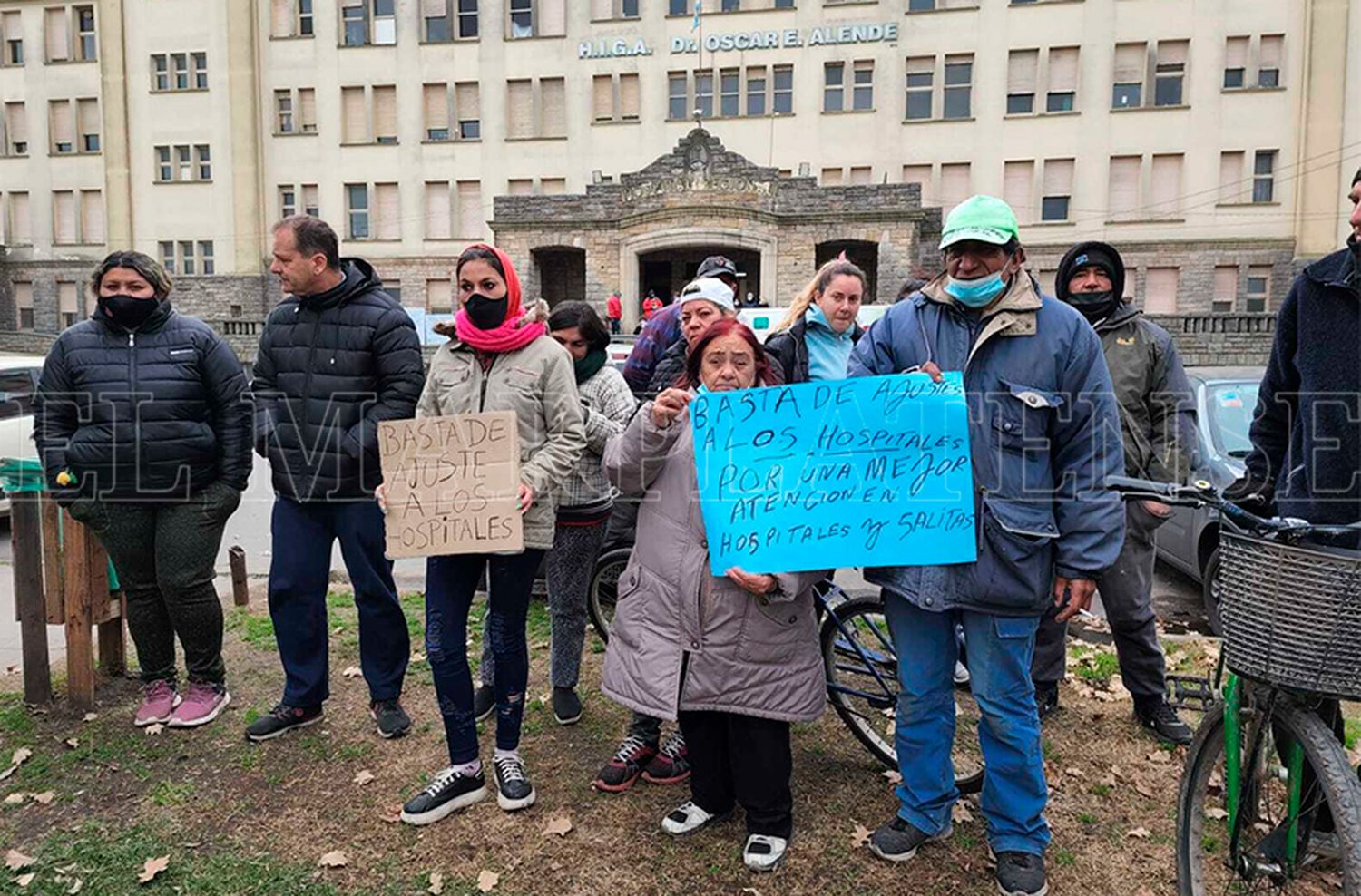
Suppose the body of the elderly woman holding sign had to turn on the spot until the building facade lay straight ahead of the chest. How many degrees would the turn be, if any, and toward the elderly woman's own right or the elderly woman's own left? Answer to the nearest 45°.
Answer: approximately 180°

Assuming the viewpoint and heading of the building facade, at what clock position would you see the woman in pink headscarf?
The woman in pink headscarf is roughly at 12 o'clock from the building facade.

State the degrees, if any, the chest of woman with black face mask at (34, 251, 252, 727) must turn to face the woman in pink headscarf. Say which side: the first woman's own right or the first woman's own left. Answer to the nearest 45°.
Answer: approximately 45° to the first woman's own left

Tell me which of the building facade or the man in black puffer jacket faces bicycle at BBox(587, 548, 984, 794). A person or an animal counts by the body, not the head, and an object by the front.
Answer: the building facade

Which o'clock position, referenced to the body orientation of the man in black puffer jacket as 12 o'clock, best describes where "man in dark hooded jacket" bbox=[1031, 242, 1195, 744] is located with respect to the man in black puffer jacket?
The man in dark hooded jacket is roughly at 8 o'clock from the man in black puffer jacket.

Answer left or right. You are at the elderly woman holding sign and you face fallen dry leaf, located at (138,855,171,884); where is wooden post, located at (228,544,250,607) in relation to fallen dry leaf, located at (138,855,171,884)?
right
